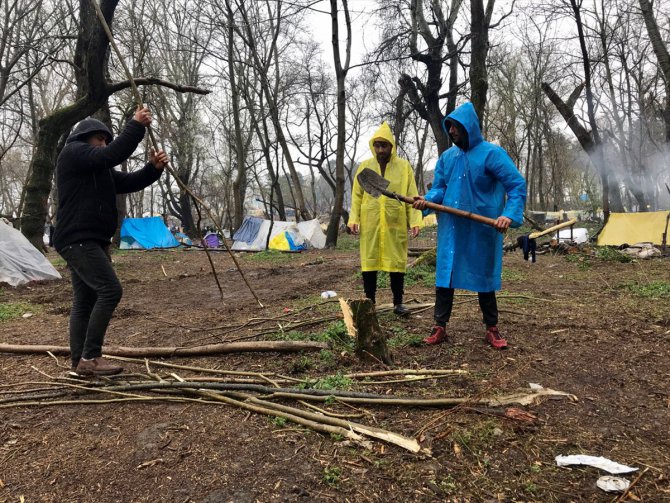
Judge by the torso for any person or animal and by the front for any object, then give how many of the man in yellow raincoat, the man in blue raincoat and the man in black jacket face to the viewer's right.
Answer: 1

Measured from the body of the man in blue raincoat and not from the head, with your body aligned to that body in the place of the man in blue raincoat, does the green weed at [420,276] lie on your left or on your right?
on your right

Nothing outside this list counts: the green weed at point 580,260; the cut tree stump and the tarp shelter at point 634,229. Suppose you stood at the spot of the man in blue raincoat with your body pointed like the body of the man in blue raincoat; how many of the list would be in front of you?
1

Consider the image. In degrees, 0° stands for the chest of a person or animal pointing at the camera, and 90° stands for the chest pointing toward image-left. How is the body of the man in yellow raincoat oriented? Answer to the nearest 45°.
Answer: approximately 0°

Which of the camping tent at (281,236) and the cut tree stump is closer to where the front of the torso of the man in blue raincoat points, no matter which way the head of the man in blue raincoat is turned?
the cut tree stump

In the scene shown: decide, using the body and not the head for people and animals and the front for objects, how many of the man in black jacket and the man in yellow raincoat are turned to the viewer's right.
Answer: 1

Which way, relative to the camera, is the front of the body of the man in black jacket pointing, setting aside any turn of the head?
to the viewer's right

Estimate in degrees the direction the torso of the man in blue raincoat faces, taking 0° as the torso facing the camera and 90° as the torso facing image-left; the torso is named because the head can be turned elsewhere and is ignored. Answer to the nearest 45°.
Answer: approximately 45°

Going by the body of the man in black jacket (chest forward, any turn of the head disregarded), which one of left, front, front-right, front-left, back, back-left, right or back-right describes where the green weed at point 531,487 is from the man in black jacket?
front-right

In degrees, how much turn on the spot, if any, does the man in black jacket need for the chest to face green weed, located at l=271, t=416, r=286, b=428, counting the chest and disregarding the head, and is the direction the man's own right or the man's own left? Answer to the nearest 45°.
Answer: approximately 45° to the man's own right

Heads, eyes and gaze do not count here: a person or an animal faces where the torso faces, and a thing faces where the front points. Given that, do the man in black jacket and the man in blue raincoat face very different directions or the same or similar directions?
very different directions
